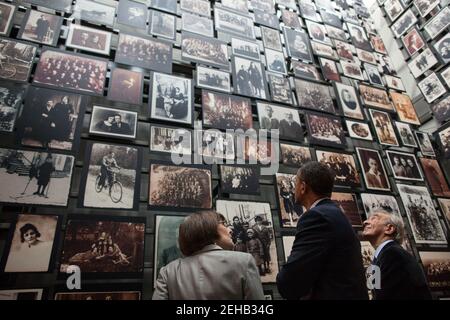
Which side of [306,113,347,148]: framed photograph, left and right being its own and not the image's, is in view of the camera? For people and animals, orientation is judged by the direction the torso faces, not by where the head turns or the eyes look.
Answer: front

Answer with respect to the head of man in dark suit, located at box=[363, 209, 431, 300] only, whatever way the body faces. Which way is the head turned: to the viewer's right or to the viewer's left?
to the viewer's left

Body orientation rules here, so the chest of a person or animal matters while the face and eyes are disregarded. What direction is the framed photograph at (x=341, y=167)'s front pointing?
toward the camera

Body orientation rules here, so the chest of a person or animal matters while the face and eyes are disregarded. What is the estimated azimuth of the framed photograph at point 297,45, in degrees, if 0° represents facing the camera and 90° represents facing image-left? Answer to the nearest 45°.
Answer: approximately 315°

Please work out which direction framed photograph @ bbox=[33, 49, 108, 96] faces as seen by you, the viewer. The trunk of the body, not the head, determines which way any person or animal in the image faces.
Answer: facing the viewer

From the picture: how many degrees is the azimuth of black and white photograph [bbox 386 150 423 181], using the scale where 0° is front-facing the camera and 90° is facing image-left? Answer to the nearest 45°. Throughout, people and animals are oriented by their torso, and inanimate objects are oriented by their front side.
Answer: approximately 0°

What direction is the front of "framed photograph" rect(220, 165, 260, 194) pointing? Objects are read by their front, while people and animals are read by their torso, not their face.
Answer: toward the camera

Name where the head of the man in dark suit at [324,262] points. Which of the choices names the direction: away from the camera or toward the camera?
away from the camera

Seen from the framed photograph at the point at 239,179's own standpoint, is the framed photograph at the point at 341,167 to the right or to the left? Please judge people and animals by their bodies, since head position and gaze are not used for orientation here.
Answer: on its left

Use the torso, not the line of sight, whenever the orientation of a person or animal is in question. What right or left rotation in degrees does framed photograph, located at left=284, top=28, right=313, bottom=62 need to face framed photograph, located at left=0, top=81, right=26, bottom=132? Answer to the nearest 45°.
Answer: approximately 90° to its right
